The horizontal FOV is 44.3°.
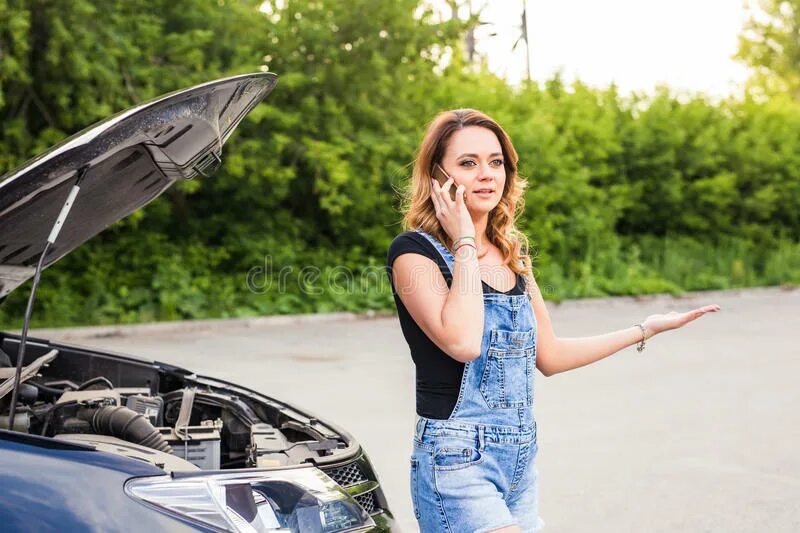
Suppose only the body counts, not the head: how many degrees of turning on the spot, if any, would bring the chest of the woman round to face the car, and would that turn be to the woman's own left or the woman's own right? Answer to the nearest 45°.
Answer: approximately 135° to the woman's own right

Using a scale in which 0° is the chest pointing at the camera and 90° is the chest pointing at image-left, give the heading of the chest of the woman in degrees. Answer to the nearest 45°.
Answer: approximately 315°
